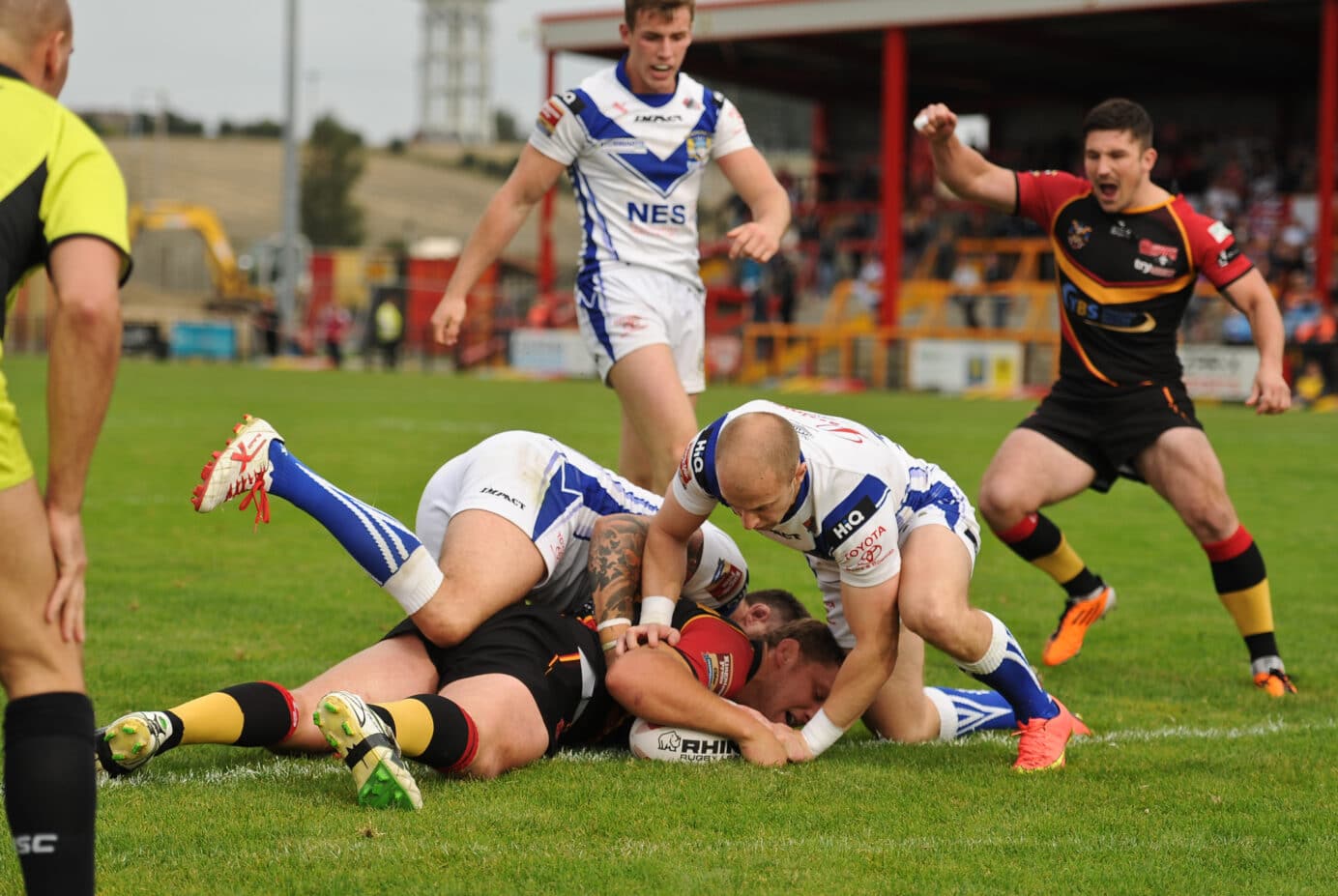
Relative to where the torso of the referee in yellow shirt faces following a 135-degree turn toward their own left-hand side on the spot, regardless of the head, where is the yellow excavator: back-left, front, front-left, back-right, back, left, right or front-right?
right

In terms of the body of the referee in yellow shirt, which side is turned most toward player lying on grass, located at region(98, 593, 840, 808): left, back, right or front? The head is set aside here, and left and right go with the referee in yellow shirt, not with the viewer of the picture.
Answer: front

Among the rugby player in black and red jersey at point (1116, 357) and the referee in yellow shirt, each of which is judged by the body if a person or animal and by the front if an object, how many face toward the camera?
1

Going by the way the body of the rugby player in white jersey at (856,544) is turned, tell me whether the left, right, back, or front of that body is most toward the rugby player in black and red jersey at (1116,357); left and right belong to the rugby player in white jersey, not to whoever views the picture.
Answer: back

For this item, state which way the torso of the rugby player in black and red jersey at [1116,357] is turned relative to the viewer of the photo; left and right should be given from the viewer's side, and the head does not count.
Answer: facing the viewer

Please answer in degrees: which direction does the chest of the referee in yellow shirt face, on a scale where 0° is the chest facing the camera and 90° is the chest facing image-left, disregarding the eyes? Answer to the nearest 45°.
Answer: approximately 225°

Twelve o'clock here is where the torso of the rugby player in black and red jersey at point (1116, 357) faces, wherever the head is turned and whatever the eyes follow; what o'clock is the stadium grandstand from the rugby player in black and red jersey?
The stadium grandstand is roughly at 6 o'clock from the rugby player in black and red jersey.

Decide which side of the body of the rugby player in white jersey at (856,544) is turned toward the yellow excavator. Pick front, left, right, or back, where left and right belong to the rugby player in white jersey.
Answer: right

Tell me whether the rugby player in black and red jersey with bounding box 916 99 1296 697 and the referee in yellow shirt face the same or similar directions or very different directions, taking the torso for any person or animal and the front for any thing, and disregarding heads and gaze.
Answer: very different directions

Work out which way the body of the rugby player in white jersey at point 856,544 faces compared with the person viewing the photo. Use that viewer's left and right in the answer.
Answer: facing the viewer and to the left of the viewer

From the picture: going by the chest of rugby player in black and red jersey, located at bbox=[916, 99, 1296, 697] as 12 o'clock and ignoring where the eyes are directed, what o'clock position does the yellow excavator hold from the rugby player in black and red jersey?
The yellow excavator is roughly at 5 o'clock from the rugby player in black and red jersey.

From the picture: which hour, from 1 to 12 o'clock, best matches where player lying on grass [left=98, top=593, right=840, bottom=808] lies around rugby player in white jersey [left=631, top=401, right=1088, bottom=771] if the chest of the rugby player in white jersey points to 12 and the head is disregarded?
The player lying on grass is roughly at 1 o'clock from the rugby player in white jersey.
